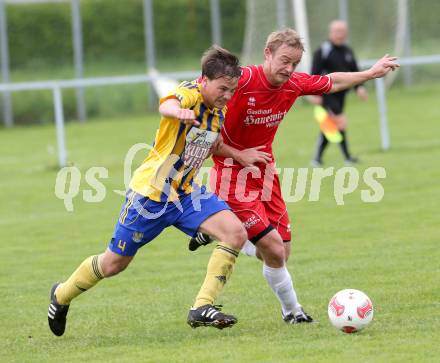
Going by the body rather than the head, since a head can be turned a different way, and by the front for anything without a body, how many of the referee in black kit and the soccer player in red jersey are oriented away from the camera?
0

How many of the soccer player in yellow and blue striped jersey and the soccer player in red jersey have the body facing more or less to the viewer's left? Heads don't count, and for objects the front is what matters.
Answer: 0

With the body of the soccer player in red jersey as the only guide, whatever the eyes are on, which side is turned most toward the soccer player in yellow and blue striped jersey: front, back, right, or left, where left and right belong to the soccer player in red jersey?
right

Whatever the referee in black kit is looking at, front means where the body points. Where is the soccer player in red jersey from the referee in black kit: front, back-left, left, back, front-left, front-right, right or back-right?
front-right

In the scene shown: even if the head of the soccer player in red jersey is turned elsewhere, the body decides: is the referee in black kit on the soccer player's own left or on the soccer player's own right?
on the soccer player's own left

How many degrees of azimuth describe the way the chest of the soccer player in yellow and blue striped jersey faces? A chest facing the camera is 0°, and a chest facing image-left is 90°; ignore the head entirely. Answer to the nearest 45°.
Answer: approximately 315°

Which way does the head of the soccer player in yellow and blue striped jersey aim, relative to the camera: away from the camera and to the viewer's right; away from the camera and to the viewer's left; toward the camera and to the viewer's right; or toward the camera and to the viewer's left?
toward the camera and to the viewer's right

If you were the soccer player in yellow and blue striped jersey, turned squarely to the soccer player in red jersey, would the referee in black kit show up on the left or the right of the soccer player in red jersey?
left

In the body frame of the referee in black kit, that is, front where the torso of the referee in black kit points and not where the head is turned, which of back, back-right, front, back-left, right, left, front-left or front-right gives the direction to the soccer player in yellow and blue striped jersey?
front-right
